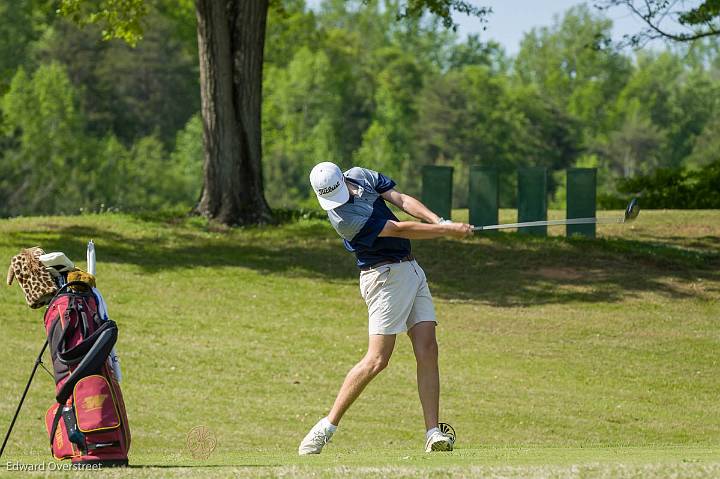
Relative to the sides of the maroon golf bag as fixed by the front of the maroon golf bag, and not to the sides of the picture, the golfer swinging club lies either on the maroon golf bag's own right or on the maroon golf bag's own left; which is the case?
on the maroon golf bag's own left

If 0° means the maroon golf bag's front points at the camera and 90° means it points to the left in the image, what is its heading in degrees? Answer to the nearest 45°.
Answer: approximately 0°

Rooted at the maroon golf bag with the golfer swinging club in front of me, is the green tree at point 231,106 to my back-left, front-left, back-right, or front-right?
front-left

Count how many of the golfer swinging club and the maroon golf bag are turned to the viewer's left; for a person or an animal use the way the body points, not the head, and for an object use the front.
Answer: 0

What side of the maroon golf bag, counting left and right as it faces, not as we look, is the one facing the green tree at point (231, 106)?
back

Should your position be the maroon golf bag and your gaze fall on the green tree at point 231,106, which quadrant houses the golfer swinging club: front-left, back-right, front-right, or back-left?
front-right

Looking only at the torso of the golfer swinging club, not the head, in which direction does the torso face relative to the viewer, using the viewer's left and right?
facing the viewer and to the right of the viewer
